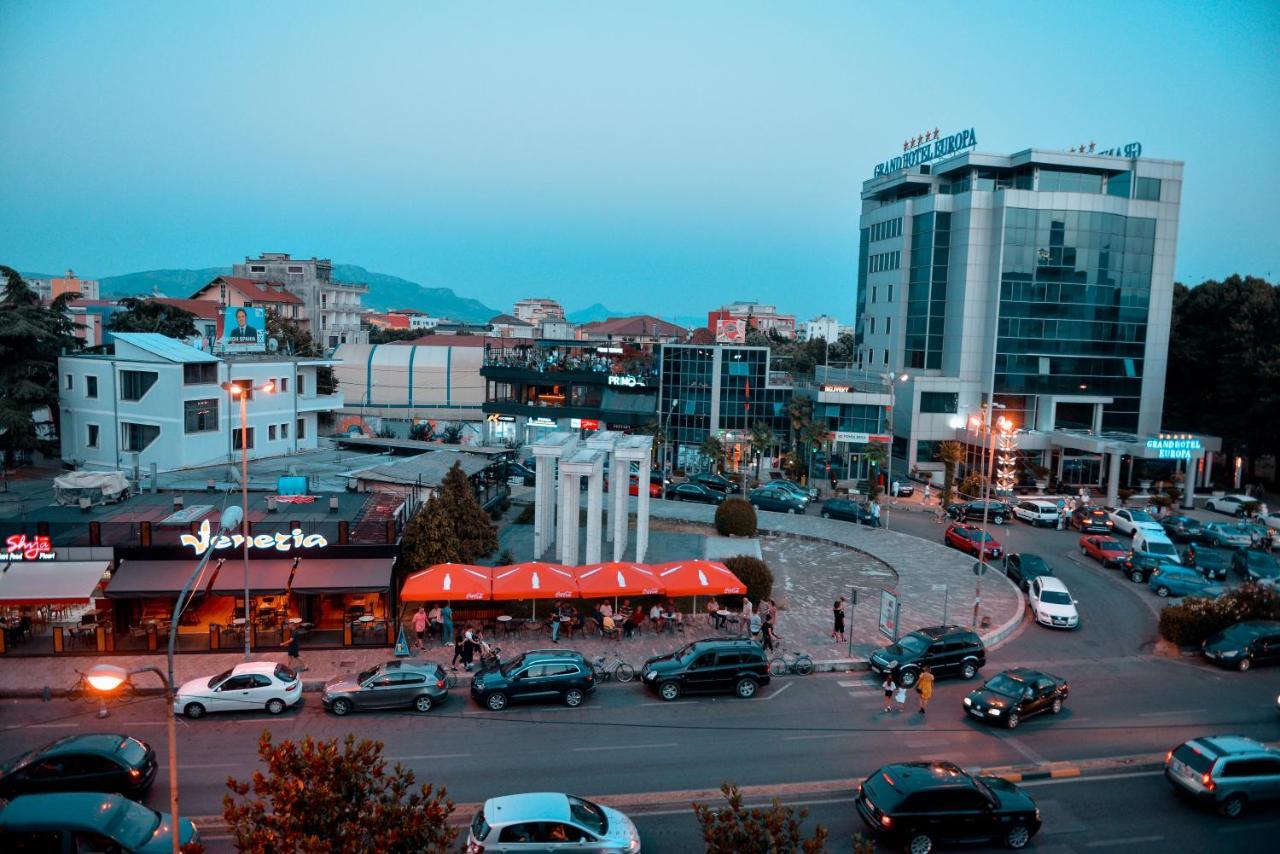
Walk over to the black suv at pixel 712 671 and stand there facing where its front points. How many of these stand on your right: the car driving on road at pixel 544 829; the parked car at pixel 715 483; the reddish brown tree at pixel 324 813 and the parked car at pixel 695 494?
2

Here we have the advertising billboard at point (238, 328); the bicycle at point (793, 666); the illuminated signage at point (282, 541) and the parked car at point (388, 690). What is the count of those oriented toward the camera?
2

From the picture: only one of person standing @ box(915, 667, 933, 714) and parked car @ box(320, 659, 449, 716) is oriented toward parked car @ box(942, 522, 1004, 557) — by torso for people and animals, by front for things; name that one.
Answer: the person standing

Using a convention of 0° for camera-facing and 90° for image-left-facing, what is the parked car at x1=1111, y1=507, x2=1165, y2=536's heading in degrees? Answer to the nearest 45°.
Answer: approximately 315°

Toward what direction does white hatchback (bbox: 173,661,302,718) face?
to the viewer's left

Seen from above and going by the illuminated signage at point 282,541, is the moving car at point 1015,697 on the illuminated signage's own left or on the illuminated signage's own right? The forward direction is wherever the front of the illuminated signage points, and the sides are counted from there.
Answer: on the illuminated signage's own left

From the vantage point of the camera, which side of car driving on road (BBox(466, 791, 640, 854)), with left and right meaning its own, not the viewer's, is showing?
right

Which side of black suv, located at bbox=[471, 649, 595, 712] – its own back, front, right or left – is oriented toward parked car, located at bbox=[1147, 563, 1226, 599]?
back

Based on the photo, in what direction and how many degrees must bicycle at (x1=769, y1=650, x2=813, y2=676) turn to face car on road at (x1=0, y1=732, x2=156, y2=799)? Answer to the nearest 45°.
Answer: approximately 45° to its left

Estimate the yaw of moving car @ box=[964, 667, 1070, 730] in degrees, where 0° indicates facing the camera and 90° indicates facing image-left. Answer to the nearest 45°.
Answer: approximately 45°

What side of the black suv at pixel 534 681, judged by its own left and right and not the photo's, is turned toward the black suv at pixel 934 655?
back

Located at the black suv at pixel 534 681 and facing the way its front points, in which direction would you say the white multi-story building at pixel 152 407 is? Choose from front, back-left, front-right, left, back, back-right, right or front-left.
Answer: front-right

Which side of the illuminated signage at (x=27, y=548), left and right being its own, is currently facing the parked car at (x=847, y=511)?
left

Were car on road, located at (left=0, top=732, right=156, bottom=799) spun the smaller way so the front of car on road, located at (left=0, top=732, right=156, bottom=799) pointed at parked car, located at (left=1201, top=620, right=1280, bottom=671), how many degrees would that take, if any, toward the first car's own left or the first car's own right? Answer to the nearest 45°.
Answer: approximately 180°
